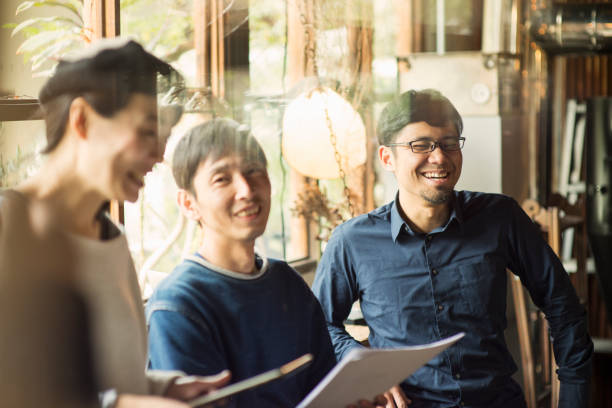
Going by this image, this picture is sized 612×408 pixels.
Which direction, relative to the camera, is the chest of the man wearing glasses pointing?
toward the camera

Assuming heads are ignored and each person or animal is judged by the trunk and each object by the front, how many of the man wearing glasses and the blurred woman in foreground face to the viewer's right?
1

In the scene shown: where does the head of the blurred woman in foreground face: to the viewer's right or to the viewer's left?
to the viewer's right

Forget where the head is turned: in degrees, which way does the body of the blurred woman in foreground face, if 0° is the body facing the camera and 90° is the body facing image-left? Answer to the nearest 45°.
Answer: approximately 270°

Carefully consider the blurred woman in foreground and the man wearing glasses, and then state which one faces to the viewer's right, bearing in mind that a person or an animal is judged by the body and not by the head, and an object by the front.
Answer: the blurred woman in foreground
